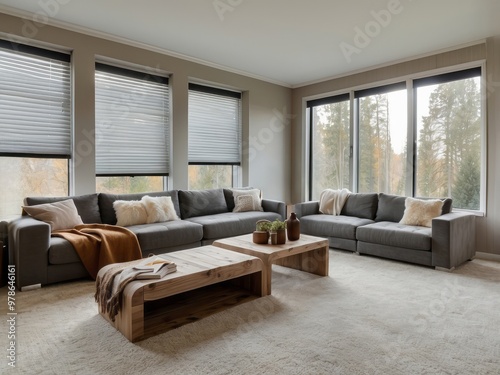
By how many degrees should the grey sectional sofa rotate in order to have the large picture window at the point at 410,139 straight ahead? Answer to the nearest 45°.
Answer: approximately 45° to its left

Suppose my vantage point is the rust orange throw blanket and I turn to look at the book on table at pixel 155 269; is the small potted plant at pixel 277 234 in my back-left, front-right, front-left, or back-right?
front-left

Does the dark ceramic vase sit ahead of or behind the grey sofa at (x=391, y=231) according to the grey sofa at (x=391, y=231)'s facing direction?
ahead

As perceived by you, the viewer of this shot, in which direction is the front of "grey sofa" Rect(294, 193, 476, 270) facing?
facing the viewer and to the left of the viewer

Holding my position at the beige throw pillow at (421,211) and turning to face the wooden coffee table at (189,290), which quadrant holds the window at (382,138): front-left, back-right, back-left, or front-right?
back-right

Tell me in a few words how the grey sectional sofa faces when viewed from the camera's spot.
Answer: facing the viewer and to the right of the viewer

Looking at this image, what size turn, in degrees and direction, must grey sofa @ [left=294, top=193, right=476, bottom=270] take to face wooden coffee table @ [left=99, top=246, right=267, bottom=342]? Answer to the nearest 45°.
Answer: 0° — it already faces it

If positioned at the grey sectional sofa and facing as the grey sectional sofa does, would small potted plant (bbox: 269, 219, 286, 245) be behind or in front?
in front

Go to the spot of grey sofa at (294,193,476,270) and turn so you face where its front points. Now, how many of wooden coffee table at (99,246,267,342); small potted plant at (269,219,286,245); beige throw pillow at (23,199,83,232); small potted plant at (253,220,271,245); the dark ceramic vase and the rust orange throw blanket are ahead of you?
6

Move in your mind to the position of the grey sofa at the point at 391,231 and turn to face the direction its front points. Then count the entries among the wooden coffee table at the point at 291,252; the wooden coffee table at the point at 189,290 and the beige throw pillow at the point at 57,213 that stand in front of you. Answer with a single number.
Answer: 3

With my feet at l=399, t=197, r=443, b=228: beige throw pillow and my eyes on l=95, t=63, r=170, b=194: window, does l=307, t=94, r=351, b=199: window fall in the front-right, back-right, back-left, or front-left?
front-right

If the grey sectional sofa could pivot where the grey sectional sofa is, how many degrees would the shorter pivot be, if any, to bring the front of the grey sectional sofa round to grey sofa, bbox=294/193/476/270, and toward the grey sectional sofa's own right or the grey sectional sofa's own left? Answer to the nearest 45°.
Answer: approximately 45° to the grey sectional sofa's own left

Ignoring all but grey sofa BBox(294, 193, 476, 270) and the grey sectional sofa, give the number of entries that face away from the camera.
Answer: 0

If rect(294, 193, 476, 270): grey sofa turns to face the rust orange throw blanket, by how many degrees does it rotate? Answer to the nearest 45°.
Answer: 0° — it already faces it
